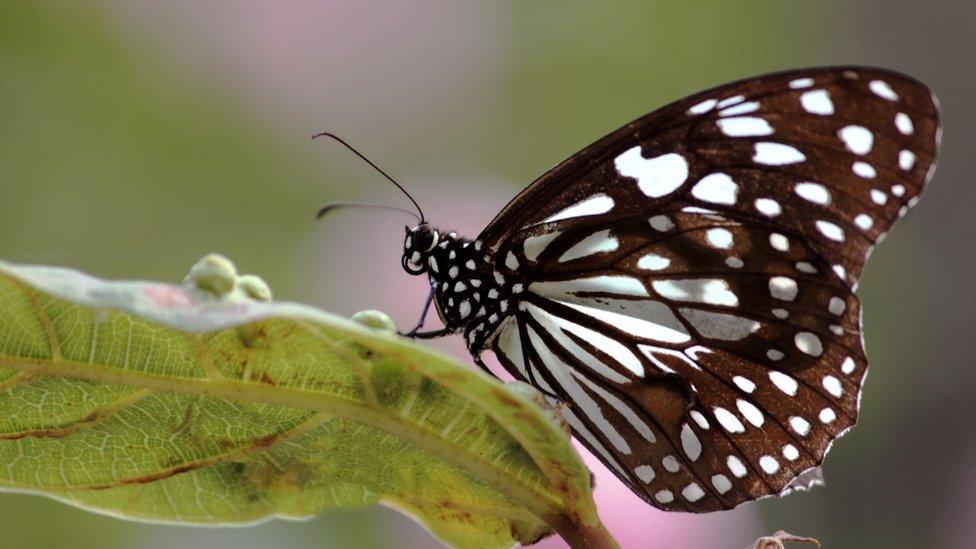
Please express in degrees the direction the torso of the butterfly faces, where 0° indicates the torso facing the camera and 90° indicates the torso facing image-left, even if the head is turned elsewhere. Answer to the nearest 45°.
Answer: approximately 90°
